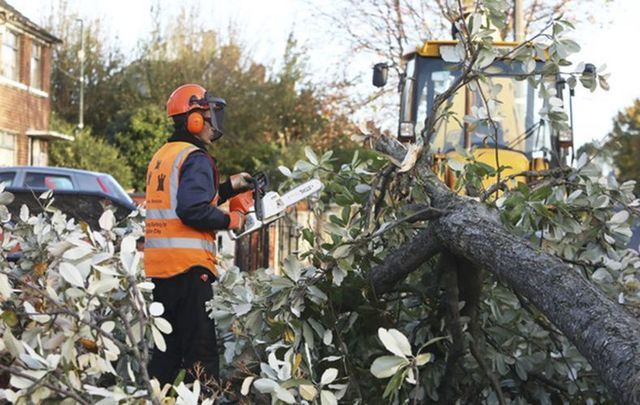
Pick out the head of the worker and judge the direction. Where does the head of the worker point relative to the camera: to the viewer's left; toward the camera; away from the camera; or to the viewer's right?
to the viewer's right

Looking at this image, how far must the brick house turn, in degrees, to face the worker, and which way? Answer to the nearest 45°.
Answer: approximately 45° to its right

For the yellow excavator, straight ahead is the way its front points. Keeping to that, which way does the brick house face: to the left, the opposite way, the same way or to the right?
to the left

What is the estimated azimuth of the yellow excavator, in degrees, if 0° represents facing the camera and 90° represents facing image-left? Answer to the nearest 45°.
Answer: approximately 0°

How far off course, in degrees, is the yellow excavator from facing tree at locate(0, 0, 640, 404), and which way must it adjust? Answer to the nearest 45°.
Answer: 0° — it already faces it

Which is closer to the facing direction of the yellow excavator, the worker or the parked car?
the worker

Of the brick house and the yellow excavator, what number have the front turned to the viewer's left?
0
